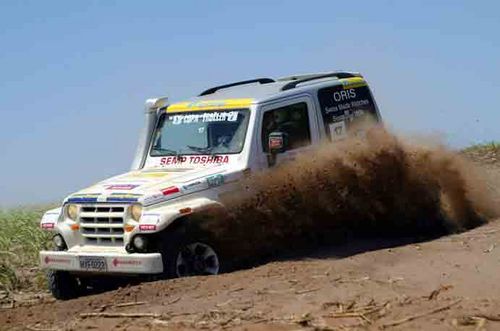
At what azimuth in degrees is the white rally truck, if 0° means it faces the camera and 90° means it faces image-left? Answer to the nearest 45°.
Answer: approximately 45°
